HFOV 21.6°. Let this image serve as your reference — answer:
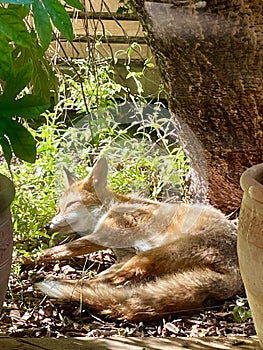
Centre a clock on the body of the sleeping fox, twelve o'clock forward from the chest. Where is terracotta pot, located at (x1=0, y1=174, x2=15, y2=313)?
The terracotta pot is roughly at 10 o'clock from the sleeping fox.

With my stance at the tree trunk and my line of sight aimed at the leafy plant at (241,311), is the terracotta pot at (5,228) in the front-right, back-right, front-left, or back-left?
front-right

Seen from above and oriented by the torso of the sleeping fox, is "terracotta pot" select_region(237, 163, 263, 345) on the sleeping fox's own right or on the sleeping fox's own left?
on the sleeping fox's own left

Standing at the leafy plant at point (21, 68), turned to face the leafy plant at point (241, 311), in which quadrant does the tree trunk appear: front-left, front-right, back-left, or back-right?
front-left

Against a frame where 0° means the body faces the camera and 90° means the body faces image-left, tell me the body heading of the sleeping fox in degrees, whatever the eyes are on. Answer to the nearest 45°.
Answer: approximately 90°
